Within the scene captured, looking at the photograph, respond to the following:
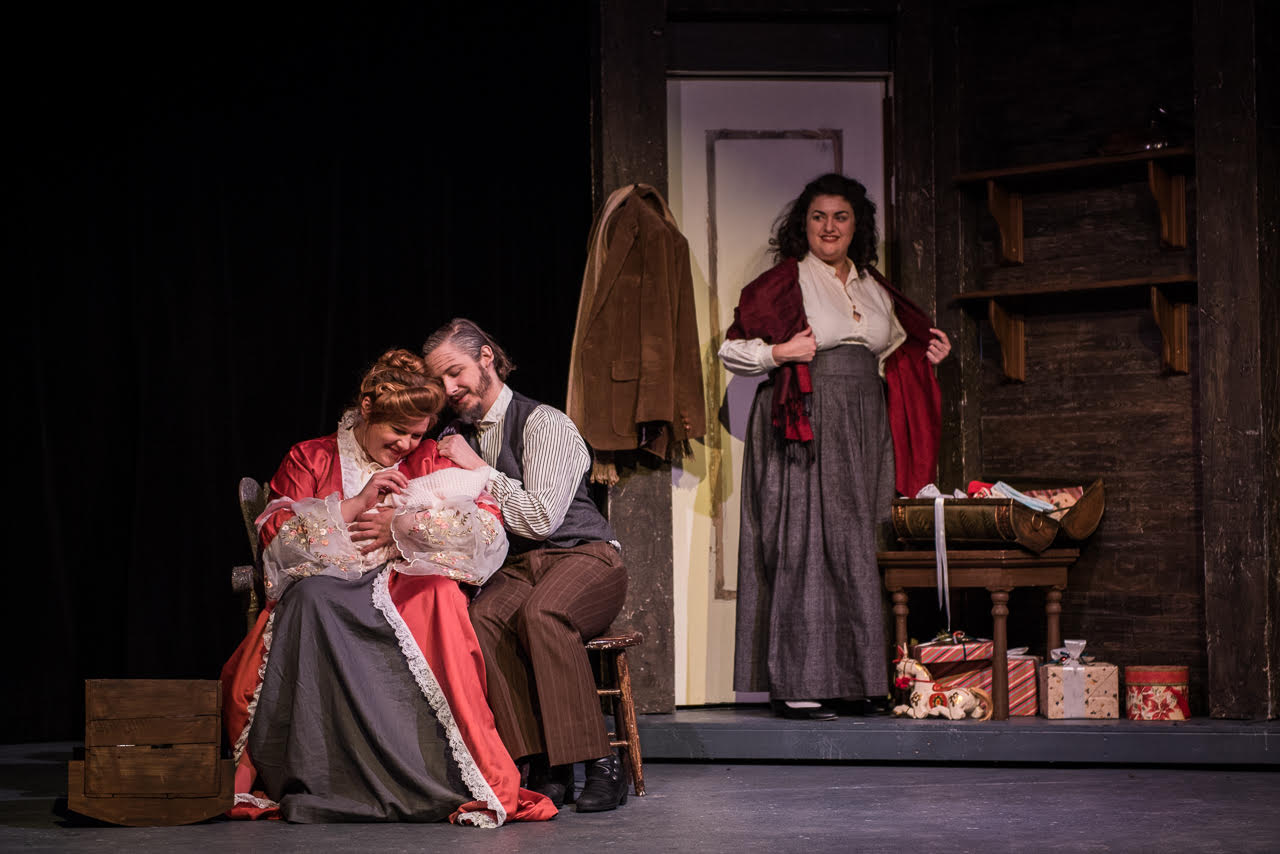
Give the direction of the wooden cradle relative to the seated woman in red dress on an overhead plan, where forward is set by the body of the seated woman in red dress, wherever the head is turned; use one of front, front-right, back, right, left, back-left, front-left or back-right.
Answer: right

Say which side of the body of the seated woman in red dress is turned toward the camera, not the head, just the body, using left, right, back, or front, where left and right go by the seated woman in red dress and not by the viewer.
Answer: front

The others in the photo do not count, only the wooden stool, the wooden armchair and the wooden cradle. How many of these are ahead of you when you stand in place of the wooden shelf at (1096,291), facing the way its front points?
3

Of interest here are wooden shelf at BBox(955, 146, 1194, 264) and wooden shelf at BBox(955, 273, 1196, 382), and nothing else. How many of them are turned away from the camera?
0

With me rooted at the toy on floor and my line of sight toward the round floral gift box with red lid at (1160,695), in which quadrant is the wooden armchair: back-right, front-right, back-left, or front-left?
back-right

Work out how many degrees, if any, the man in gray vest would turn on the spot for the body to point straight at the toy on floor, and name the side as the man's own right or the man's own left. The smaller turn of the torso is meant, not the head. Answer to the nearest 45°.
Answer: approximately 180°

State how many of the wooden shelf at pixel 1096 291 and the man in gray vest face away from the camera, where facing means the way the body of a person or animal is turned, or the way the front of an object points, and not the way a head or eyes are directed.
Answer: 0

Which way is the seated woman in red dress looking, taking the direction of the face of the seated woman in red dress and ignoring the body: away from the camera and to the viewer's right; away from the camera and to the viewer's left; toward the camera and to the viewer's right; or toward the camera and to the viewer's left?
toward the camera and to the viewer's right

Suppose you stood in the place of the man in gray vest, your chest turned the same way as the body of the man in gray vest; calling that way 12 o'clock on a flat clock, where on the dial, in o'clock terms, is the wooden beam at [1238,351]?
The wooden beam is roughly at 7 o'clock from the man in gray vest.

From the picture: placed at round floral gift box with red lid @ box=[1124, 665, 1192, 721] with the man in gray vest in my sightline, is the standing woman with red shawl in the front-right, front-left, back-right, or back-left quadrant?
front-right

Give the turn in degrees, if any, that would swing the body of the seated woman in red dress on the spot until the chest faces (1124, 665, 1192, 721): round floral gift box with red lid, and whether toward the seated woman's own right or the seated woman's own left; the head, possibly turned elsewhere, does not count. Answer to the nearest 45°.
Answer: approximately 90° to the seated woman's own left

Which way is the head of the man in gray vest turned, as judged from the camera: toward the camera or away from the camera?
toward the camera

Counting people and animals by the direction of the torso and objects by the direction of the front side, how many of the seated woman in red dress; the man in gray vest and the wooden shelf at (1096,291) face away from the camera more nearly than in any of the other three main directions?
0

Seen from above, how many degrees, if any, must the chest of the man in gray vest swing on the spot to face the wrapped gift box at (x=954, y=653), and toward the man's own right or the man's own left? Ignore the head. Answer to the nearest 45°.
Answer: approximately 180°

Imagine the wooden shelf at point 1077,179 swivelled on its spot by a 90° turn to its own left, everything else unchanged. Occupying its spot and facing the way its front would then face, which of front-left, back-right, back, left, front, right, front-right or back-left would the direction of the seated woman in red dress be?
right
